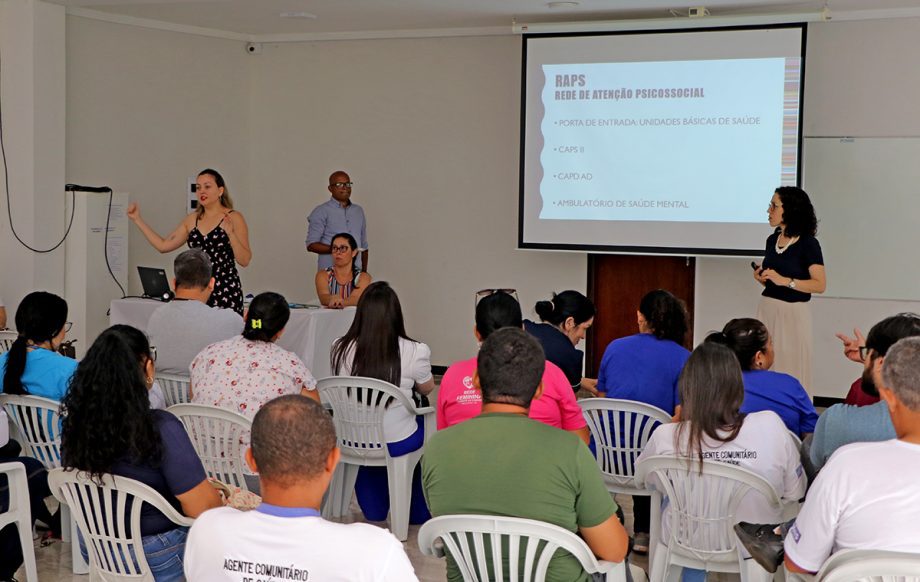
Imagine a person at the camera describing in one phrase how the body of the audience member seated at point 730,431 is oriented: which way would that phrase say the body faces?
away from the camera

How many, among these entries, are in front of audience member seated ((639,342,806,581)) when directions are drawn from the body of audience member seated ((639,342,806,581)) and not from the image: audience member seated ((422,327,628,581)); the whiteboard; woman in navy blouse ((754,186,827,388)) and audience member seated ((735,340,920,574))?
2

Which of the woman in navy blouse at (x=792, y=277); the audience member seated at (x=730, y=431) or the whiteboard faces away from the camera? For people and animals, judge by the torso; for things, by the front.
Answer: the audience member seated

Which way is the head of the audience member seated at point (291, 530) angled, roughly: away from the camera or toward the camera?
away from the camera

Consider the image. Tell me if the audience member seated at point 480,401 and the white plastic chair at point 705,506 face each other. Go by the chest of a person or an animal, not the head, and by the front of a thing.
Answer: no

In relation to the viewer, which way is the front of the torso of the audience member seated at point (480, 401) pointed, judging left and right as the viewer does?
facing away from the viewer

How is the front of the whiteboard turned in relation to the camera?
facing the viewer

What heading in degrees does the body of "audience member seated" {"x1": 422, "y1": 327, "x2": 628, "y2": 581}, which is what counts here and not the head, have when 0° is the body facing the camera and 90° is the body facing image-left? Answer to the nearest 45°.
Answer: approximately 180°

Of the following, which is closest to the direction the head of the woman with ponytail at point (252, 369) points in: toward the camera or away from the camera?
away from the camera

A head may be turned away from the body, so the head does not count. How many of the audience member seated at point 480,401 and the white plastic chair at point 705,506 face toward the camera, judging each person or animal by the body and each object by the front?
0

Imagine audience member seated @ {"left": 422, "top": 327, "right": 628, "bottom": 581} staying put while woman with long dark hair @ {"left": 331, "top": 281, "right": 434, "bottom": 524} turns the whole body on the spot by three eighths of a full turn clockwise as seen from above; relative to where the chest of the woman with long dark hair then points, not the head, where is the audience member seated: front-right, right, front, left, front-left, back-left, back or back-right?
front-right

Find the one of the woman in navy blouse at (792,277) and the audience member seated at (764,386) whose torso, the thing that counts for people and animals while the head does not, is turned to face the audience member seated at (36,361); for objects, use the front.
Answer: the woman in navy blouse

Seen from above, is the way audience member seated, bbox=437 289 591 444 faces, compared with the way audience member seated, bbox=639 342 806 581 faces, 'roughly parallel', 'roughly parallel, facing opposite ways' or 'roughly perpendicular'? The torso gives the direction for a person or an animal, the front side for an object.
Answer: roughly parallel

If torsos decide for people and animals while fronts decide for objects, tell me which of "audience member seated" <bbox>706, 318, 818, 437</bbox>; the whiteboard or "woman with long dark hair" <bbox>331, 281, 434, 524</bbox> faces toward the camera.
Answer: the whiteboard

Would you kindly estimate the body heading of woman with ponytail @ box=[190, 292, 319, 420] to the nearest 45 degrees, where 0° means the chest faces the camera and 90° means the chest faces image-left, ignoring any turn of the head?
approximately 180°

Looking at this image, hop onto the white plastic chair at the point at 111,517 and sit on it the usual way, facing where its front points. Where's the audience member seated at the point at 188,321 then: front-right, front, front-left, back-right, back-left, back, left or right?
front-left

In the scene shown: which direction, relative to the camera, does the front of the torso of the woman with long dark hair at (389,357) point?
away from the camera

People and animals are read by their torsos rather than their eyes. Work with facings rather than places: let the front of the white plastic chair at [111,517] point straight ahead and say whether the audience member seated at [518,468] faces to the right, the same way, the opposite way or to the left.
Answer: the same way

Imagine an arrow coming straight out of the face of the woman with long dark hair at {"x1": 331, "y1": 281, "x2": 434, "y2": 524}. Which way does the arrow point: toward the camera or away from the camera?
away from the camera

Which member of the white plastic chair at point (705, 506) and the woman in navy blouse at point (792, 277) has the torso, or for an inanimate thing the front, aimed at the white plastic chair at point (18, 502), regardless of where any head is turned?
the woman in navy blouse
